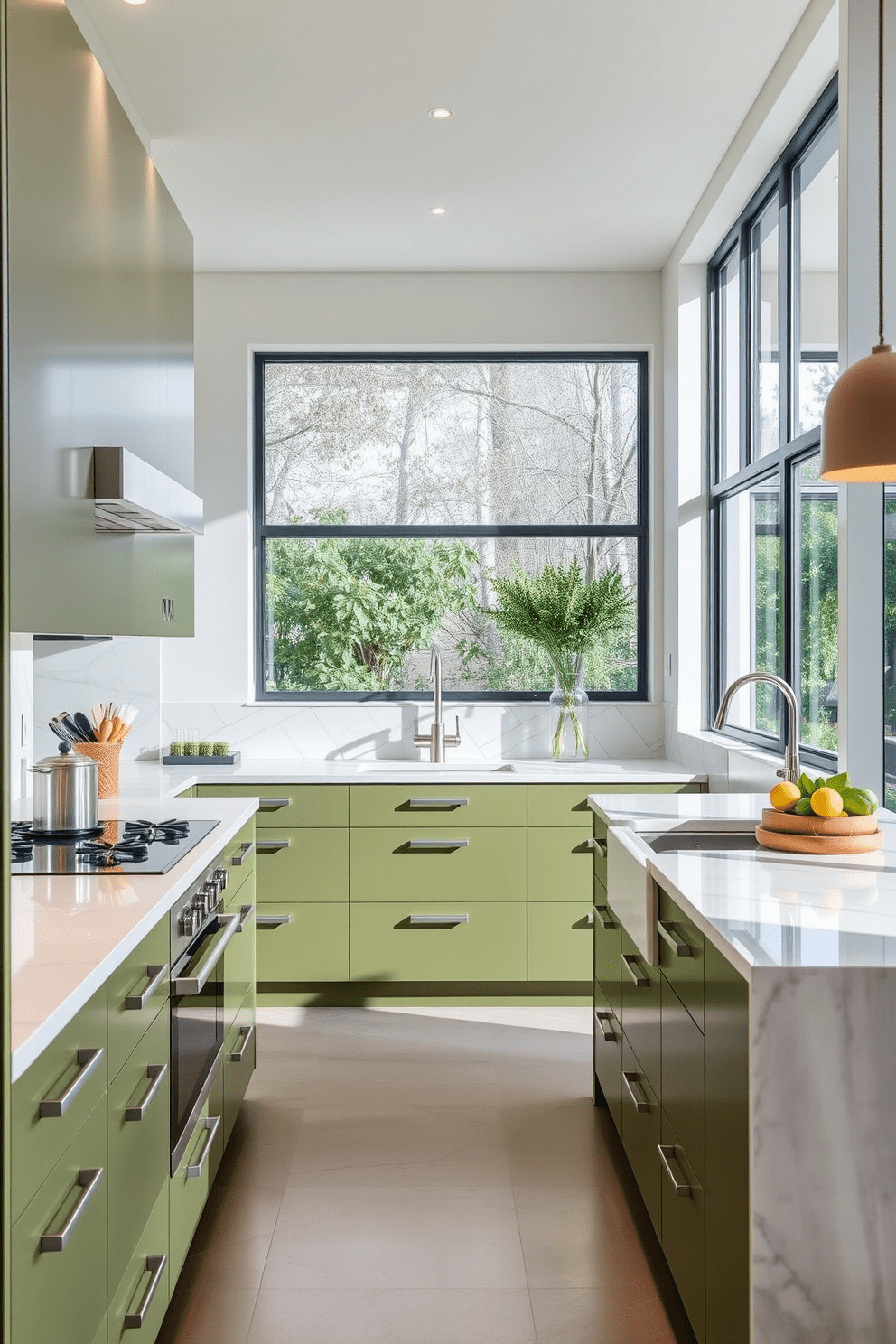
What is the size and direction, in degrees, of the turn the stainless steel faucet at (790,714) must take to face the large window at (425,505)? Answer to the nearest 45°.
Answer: approximately 45° to its right

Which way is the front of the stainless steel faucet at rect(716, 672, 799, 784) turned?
to the viewer's left

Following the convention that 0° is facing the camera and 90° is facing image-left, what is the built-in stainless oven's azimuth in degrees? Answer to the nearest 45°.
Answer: approximately 270°

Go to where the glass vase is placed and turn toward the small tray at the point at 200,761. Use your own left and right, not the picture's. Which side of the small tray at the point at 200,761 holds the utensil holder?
left

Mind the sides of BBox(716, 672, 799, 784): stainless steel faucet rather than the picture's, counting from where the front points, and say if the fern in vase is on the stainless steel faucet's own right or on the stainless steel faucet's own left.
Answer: on the stainless steel faucet's own right

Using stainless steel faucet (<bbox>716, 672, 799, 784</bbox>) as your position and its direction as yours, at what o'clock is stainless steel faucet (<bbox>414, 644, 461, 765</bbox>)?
stainless steel faucet (<bbox>414, 644, 461, 765</bbox>) is roughly at 2 o'clock from stainless steel faucet (<bbox>716, 672, 799, 784</bbox>).

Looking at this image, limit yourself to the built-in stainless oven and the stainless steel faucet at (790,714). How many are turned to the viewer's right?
1

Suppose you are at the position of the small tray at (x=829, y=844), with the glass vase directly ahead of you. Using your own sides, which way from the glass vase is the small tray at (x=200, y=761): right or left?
left

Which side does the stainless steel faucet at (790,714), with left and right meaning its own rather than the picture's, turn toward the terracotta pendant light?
left

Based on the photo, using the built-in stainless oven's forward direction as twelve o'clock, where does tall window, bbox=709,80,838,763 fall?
The tall window is roughly at 11 o'clock from the built-in stainless oven.

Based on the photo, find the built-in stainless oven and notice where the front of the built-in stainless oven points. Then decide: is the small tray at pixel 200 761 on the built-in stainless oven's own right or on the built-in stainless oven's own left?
on the built-in stainless oven's own left

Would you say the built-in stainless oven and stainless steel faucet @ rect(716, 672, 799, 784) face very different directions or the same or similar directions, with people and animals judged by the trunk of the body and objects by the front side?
very different directions
